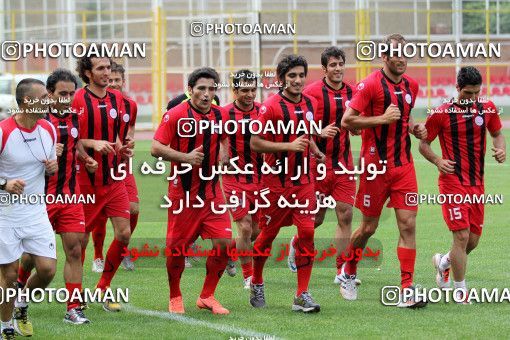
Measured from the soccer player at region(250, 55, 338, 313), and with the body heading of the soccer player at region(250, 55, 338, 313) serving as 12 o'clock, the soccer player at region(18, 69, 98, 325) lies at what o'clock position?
the soccer player at region(18, 69, 98, 325) is roughly at 4 o'clock from the soccer player at region(250, 55, 338, 313).

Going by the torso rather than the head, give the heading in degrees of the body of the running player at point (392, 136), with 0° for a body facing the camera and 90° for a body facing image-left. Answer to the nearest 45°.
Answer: approximately 315°

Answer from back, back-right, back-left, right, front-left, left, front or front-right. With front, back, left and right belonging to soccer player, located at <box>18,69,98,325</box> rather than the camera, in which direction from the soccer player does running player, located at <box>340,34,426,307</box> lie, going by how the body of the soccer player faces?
front-left

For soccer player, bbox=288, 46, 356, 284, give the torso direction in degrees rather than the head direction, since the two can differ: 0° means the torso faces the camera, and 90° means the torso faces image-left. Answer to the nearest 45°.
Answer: approximately 315°

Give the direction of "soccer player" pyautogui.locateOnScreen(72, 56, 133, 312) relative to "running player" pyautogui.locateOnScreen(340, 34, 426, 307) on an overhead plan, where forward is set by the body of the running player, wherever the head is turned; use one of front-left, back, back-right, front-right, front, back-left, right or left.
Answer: back-right

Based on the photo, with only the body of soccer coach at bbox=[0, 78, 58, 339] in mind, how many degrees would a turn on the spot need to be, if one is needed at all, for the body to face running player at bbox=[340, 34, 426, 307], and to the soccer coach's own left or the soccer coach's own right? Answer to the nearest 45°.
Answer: approximately 45° to the soccer coach's own left

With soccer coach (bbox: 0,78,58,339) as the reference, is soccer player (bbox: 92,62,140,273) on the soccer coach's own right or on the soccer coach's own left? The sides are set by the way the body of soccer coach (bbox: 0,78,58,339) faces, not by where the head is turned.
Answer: on the soccer coach's own left
